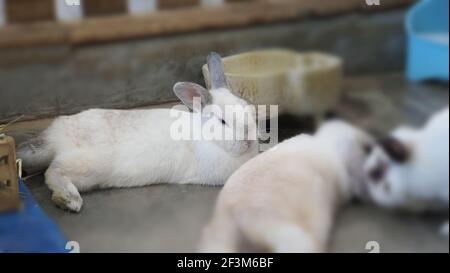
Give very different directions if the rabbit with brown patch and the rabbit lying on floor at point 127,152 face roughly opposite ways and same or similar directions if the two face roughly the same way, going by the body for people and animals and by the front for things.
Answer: very different directions

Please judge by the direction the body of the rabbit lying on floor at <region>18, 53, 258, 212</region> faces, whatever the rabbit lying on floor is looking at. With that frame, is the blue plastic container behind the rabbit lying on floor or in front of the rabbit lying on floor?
in front

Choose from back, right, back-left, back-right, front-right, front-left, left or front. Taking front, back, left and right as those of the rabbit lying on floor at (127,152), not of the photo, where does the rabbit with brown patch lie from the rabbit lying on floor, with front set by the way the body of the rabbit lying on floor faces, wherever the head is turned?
front-right

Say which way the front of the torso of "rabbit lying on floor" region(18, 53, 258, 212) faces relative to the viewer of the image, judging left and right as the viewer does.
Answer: facing to the right of the viewer

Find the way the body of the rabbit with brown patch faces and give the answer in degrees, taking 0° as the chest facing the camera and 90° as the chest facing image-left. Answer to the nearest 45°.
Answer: approximately 90°

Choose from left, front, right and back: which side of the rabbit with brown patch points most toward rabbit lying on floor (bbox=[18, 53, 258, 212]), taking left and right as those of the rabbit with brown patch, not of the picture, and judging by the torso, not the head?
front

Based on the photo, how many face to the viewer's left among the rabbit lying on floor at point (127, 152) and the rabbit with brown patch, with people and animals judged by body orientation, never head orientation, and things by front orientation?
1
